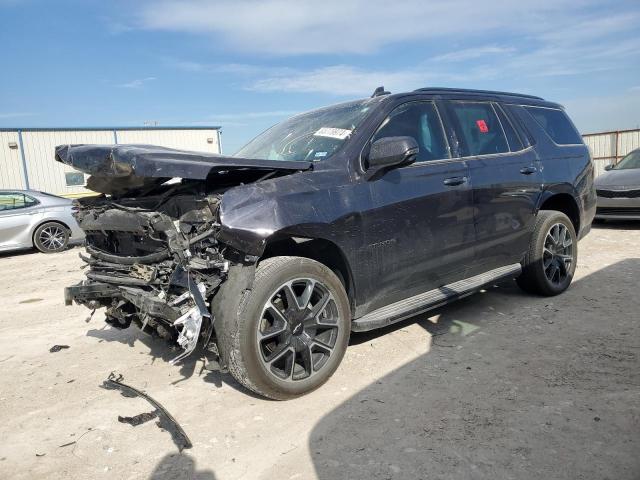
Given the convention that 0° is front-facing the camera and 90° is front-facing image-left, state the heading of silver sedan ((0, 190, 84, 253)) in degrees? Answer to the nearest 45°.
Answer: approximately 90°

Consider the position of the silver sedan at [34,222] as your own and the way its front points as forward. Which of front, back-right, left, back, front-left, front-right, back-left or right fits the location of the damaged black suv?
left

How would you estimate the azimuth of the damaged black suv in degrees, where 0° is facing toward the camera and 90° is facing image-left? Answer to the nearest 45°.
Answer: approximately 45°

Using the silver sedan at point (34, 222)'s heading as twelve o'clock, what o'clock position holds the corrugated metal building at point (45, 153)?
The corrugated metal building is roughly at 3 o'clock from the silver sedan.

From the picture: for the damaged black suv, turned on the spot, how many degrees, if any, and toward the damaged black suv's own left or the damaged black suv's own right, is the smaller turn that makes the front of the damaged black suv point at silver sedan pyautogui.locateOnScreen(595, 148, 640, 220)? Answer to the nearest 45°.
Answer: approximately 180°

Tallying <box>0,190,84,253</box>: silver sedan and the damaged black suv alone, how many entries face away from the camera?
0

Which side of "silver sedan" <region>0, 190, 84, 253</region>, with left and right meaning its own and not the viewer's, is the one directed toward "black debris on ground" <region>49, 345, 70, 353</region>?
left

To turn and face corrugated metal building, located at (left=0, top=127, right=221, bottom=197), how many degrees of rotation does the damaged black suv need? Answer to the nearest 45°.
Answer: approximately 90° to its right
